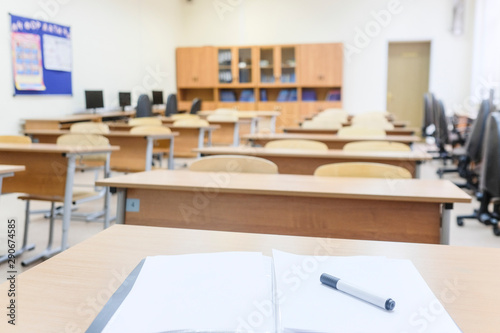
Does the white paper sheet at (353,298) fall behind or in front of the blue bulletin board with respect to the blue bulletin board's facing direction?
in front

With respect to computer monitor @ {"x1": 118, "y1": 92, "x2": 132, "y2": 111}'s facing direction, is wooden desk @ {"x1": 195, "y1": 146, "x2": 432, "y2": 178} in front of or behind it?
in front

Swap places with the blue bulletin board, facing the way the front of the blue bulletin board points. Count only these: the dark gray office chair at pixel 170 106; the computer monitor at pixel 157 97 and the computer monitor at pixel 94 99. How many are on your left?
3

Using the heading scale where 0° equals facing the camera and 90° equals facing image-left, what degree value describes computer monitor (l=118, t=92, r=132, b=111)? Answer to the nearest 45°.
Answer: approximately 315°
